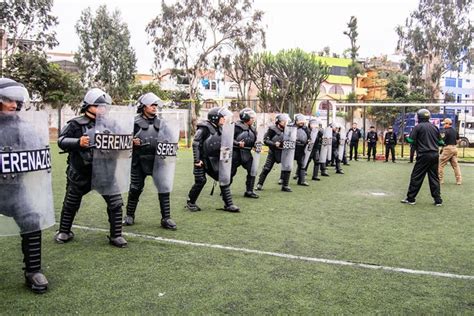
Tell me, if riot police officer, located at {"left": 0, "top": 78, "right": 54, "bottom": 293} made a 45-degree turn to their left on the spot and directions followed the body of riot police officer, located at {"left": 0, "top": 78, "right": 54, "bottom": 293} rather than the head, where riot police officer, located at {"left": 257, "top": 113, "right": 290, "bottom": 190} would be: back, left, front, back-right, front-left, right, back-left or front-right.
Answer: front-left

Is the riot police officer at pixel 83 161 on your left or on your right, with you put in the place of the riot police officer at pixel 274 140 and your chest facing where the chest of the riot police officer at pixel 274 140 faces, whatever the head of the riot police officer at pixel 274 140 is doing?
on your right

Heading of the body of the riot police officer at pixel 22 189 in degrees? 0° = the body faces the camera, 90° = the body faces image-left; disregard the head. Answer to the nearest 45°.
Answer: approximately 315°

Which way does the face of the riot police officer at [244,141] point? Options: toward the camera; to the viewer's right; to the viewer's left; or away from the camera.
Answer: to the viewer's right

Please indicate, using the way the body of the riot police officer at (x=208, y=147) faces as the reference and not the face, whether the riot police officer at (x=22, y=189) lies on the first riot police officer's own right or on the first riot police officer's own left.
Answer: on the first riot police officer's own right

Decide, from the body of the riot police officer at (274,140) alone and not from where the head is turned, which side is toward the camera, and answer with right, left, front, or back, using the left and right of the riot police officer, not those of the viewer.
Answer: right

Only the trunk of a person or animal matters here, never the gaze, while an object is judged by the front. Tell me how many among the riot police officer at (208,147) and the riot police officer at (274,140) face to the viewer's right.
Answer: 2

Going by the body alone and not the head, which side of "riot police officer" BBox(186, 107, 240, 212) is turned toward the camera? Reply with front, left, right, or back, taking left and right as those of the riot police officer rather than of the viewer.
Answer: right

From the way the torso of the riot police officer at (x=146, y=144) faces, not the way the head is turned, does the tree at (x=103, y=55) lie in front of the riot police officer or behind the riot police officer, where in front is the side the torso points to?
behind

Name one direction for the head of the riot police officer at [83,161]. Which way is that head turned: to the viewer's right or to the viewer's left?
to the viewer's right
